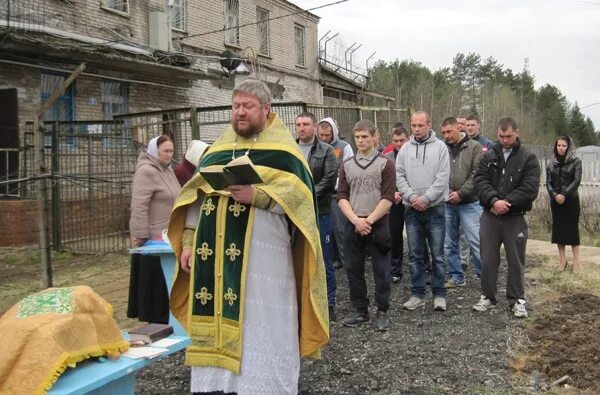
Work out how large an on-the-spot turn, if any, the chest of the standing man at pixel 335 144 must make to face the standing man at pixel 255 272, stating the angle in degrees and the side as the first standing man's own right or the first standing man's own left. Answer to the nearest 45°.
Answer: approximately 45° to the first standing man's own left

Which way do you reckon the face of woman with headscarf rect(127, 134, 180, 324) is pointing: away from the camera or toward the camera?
toward the camera

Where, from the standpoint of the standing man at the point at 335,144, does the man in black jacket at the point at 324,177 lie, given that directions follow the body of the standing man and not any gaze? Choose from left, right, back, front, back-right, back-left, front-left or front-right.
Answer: front-left

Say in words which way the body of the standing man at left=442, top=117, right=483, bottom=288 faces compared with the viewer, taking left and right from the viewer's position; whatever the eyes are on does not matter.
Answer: facing the viewer and to the left of the viewer

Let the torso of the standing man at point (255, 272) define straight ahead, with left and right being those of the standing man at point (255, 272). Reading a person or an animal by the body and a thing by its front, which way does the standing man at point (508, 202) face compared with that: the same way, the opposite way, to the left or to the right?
the same way

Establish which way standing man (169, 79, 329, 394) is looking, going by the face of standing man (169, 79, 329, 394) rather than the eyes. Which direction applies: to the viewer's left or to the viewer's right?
to the viewer's left

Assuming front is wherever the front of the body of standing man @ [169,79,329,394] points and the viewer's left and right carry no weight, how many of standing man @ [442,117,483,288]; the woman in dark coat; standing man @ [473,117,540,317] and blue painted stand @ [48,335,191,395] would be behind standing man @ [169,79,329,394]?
3

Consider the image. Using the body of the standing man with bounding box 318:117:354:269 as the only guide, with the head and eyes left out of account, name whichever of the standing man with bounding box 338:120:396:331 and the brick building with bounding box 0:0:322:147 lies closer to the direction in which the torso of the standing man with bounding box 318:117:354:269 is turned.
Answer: the standing man

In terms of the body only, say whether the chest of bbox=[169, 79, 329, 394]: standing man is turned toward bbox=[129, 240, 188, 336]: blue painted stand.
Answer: no

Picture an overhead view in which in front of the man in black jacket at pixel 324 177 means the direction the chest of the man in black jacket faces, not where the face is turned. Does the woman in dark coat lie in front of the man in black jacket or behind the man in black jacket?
behind

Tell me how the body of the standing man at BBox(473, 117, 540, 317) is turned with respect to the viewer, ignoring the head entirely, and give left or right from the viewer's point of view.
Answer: facing the viewer

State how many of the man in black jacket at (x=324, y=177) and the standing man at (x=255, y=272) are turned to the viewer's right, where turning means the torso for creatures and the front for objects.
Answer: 0

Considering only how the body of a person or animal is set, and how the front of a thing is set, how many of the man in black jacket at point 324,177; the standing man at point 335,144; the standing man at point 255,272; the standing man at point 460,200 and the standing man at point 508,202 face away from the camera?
0

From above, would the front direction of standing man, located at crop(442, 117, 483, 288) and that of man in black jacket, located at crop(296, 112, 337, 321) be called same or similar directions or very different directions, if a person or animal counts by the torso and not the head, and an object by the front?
same or similar directions

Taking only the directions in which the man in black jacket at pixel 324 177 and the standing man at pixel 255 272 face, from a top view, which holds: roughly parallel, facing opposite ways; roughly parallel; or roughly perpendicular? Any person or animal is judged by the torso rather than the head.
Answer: roughly parallel

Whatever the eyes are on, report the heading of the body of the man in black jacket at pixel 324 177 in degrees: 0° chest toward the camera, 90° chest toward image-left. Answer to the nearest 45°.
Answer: approximately 45°

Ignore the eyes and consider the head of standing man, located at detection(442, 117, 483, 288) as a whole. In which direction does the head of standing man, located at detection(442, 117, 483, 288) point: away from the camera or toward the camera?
toward the camera
